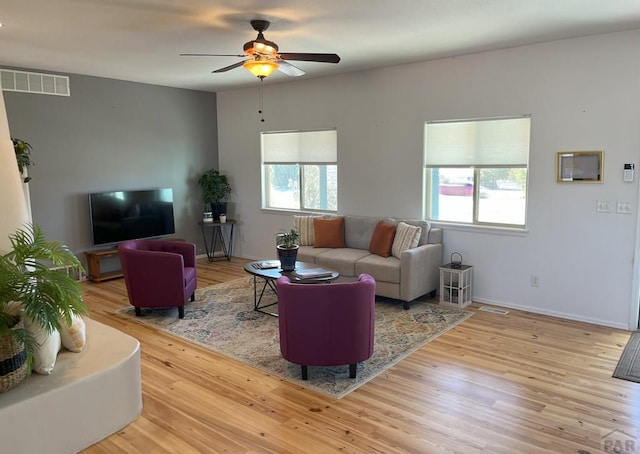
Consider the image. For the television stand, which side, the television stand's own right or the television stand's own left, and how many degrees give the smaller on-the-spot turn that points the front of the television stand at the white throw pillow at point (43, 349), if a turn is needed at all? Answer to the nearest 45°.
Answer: approximately 45° to the television stand's own right

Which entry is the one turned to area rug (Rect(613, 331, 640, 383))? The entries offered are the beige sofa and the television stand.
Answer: the television stand

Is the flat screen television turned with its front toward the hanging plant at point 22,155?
no

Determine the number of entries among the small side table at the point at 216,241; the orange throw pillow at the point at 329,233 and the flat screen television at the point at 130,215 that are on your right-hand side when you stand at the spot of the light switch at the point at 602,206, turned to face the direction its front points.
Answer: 3

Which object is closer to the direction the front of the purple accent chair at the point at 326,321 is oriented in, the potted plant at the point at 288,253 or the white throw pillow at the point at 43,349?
the potted plant

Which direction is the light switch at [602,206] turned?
toward the camera

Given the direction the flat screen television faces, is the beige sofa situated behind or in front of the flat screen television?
in front

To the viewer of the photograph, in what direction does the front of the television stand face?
facing the viewer and to the right of the viewer

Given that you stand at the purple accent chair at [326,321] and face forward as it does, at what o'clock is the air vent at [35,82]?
The air vent is roughly at 10 o'clock from the purple accent chair.

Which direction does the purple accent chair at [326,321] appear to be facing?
away from the camera

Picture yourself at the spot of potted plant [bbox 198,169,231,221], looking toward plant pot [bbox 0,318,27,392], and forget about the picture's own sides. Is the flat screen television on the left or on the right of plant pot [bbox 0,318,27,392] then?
right

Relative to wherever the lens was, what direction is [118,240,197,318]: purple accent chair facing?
facing to the right of the viewer

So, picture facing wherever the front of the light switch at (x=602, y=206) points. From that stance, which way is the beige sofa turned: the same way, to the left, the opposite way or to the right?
the same way

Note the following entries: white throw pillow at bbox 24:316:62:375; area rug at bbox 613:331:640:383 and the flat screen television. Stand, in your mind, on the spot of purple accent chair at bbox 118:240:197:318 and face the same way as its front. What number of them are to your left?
1

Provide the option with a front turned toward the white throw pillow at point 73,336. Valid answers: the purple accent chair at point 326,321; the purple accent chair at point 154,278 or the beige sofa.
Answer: the beige sofa
